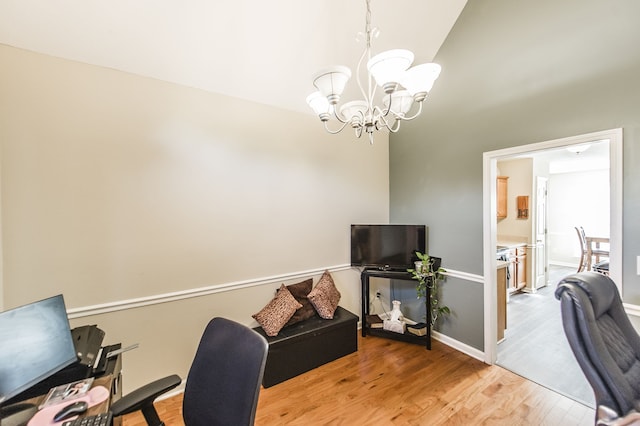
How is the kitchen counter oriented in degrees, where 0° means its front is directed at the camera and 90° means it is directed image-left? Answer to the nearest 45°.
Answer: approximately 315°

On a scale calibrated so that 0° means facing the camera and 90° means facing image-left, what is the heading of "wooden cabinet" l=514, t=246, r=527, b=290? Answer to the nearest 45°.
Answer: approximately 315°

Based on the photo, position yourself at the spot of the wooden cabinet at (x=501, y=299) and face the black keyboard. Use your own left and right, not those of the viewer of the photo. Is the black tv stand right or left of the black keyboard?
right

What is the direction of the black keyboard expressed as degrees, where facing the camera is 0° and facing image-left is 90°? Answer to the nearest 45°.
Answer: approximately 315°
